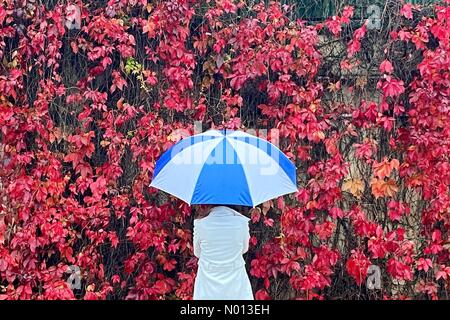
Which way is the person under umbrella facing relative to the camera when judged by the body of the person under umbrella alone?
away from the camera
